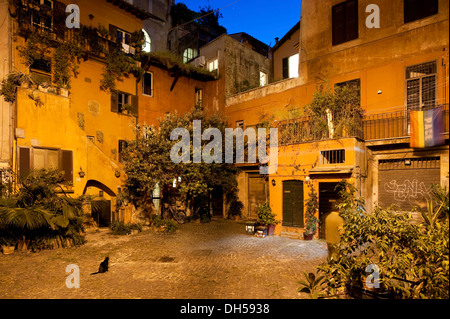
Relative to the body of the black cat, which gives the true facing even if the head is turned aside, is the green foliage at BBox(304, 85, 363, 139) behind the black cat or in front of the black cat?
in front

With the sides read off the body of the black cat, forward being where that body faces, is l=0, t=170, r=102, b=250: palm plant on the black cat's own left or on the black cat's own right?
on the black cat's own left
